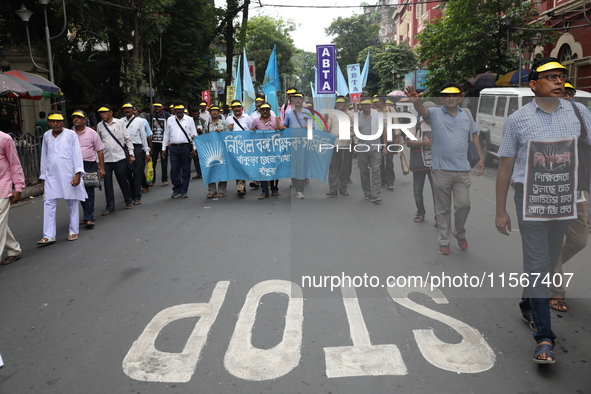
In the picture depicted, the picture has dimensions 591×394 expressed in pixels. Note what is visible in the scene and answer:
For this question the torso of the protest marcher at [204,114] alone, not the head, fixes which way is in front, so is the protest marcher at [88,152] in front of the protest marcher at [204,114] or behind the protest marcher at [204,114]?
in front

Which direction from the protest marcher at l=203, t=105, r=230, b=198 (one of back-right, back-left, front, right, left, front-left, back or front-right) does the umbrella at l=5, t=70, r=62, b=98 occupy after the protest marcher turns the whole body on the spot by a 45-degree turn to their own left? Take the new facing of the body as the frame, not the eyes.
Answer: back

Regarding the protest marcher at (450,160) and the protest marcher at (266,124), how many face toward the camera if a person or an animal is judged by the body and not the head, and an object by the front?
2

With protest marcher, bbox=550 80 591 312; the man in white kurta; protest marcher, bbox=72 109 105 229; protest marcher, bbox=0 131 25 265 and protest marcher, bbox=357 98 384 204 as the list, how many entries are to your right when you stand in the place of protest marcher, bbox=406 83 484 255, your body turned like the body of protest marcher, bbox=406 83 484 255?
4

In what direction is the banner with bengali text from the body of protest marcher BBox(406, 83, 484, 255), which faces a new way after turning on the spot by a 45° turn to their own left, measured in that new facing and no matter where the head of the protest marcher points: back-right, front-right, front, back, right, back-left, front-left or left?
back

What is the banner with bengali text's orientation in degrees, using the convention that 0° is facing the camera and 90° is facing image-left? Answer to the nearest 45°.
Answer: approximately 0°

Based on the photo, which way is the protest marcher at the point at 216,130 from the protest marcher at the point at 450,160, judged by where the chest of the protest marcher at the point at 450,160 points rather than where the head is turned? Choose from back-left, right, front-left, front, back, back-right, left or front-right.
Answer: back-right

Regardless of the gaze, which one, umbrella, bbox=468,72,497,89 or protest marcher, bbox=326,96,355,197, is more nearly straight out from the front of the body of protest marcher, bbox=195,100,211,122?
the protest marcher

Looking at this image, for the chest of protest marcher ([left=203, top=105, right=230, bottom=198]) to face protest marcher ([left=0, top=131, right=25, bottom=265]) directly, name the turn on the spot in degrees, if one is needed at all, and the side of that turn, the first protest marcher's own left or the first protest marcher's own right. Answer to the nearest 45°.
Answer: approximately 45° to the first protest marcher's own right
